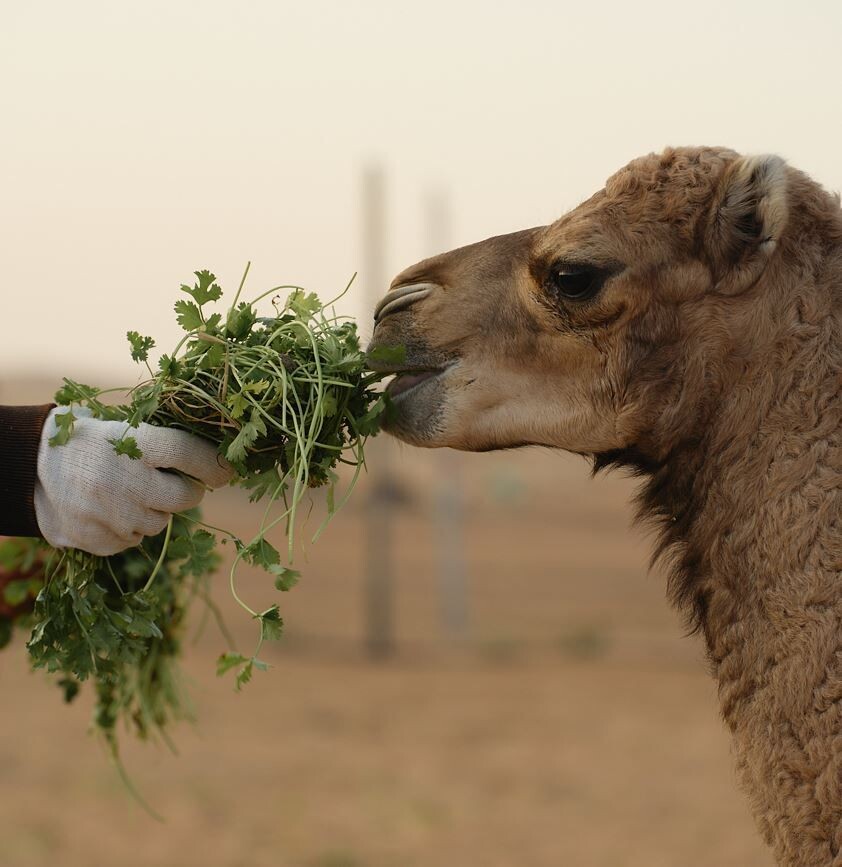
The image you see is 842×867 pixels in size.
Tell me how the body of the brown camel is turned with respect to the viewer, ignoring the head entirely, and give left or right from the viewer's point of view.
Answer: facing to the left of the viewer
